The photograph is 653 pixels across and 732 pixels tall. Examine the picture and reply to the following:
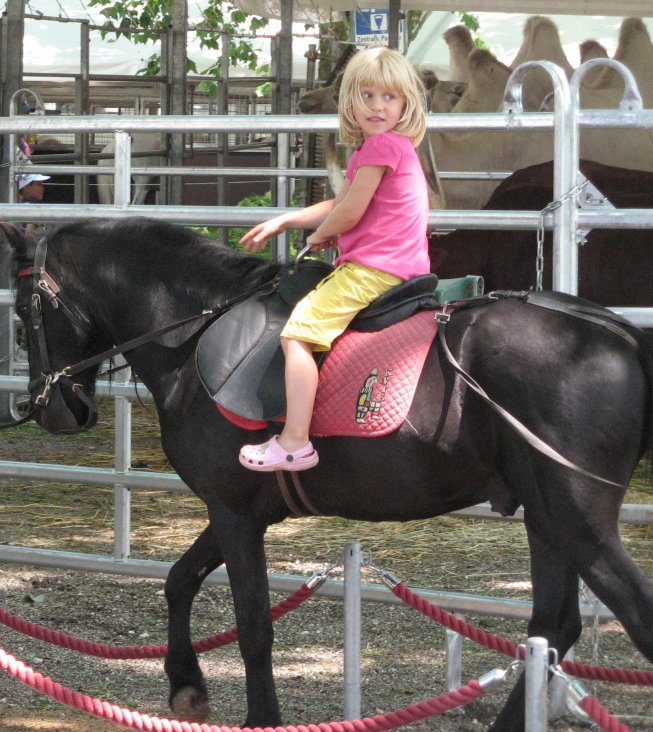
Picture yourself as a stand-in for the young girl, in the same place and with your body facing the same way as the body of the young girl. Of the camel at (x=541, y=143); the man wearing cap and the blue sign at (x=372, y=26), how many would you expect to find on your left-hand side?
0

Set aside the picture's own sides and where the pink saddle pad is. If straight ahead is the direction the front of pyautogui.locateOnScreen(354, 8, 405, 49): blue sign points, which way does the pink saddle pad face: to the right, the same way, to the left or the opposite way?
to the right

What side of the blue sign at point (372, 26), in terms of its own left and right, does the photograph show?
front

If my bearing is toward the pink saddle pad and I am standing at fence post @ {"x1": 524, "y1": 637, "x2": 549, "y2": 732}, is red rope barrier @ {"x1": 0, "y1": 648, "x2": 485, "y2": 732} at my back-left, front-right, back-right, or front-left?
front-left

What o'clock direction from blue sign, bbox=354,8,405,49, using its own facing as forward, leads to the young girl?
The young girl is roughly at 12 o'clock from the blue sign.

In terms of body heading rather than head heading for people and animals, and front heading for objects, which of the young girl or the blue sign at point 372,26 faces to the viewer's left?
the young girl

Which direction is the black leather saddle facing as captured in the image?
to the viewer's left

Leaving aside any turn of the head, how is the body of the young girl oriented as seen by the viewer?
to the viewer's left

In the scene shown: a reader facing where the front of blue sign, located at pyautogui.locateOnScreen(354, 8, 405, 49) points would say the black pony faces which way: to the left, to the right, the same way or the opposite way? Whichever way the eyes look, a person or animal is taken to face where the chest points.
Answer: to the right

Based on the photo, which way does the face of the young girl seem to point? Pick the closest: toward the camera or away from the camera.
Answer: toward the camera

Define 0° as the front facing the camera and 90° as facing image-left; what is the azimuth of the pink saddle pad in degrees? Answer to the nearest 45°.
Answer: approximately 90°

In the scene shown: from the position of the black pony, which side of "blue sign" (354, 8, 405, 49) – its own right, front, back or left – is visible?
front

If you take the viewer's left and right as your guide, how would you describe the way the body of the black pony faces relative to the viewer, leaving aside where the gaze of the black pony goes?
facing to the left of the viewer

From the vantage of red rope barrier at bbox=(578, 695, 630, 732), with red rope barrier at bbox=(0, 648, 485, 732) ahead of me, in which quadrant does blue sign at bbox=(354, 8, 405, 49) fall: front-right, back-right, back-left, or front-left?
front-right

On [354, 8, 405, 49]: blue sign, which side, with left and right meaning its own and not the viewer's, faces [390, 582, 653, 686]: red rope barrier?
front
